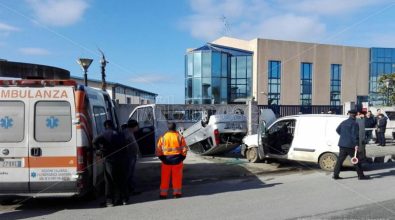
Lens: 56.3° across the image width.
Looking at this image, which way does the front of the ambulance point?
away from the camera

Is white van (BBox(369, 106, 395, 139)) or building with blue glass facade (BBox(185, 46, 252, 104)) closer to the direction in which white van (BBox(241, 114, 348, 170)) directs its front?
the building with blue glass facade

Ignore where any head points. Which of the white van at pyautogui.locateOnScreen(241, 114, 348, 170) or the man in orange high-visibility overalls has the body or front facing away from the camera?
the man in orange high-visibility overalls

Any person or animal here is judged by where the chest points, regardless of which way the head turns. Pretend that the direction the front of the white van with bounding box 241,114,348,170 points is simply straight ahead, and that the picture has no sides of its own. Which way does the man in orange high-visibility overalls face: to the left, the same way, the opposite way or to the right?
to the right

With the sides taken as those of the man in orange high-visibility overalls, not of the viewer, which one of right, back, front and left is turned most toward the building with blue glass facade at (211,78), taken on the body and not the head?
front

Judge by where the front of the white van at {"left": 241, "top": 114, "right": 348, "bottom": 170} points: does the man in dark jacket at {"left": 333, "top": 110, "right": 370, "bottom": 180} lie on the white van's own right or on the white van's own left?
on the white van's own left

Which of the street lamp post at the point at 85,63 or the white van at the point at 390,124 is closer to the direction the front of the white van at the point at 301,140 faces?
the street lamp post

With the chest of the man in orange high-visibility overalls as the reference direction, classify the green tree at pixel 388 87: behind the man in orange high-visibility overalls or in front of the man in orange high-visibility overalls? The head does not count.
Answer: in front

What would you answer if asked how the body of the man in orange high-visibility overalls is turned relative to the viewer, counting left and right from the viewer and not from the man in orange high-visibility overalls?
facing away from the viewer

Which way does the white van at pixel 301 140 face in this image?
to the viewer's left

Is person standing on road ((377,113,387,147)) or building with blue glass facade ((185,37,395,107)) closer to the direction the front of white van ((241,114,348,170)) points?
the building with blue glass facade

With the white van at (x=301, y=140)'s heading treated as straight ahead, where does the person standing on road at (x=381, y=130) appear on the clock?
The person standing on road is roughly at 4 o'clock from the white van.

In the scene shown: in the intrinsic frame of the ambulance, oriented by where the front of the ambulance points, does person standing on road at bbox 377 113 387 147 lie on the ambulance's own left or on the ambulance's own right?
on the ambulance's own right
